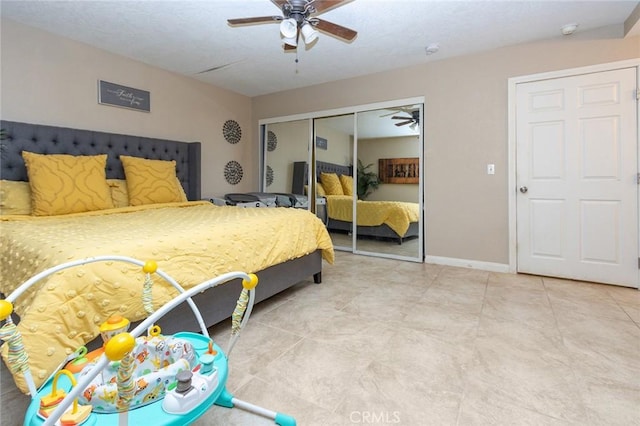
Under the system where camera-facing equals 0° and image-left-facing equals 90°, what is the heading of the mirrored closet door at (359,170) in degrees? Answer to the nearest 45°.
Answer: approximately 45°

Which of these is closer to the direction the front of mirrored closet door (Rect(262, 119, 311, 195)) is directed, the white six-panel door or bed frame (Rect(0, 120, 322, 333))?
the bed frame

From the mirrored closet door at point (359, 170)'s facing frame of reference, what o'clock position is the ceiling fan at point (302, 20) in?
The ceiling fan is roughly at 11 o'clock from the mirrored closet door.

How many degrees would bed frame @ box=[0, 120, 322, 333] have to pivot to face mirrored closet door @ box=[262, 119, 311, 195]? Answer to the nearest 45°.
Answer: approximately 90° to its left

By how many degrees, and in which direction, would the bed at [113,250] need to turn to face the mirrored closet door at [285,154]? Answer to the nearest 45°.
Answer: approximately 90° to its left

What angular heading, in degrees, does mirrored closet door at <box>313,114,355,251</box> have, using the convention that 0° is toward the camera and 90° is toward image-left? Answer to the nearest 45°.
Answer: approximately 45°

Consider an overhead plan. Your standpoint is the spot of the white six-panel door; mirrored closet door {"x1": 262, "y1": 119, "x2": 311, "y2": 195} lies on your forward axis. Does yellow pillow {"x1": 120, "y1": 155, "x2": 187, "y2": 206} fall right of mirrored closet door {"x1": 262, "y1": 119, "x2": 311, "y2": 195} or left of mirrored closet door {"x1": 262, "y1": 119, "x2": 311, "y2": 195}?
left
